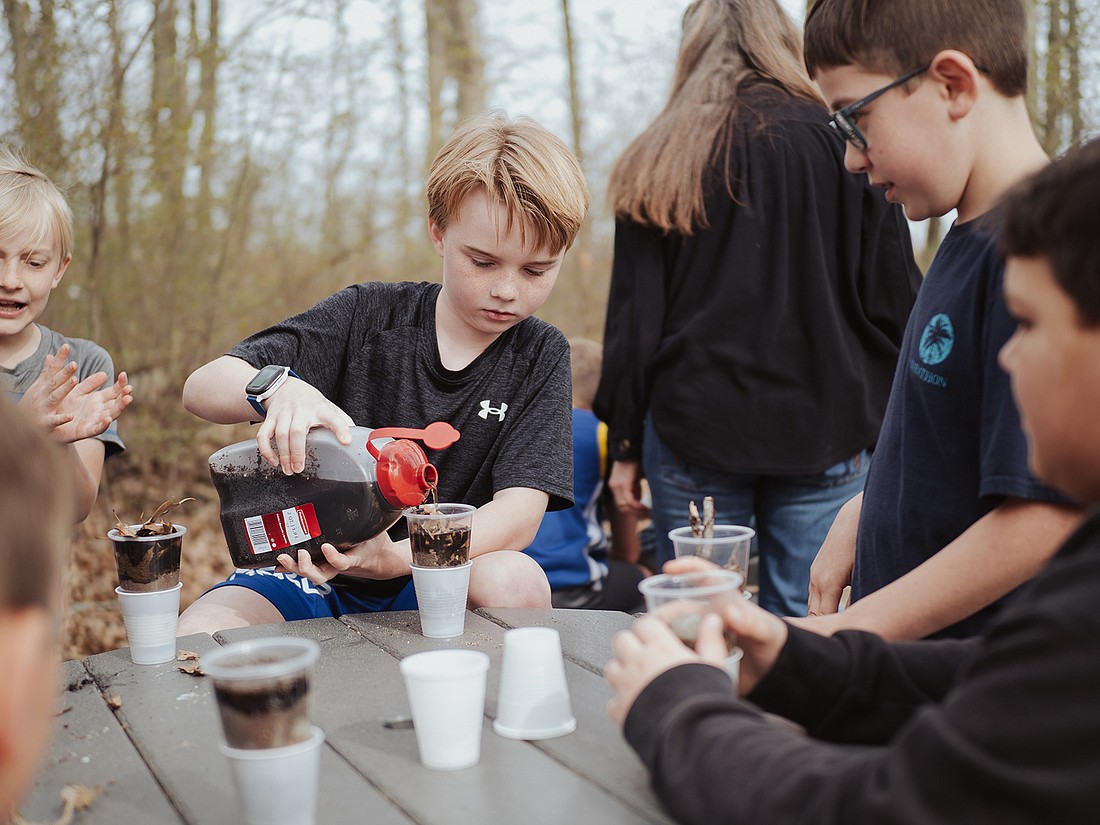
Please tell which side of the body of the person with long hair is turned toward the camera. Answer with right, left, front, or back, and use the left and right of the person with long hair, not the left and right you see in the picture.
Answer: back

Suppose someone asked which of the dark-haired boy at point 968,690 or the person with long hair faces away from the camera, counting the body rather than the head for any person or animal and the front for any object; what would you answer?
the person with long hair

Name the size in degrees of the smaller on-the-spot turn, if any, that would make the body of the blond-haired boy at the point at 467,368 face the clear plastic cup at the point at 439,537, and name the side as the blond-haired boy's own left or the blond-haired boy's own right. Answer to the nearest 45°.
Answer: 0° — they already face it

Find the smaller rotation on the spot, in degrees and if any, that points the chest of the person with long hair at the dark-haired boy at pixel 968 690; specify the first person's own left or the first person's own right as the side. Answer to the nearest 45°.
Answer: approximately 180°

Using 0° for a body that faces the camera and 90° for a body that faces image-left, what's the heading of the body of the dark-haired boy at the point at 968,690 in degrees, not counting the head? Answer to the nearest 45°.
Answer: approximately 90°

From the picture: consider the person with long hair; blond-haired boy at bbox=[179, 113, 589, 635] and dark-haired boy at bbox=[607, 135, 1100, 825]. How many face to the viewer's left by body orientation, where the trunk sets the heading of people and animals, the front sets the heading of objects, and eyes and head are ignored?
1

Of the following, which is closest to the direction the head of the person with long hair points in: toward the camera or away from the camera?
away from the camera

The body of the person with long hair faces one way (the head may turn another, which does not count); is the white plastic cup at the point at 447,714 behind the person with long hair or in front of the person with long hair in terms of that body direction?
behind

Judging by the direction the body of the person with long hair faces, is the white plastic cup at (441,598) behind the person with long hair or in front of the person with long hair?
behind

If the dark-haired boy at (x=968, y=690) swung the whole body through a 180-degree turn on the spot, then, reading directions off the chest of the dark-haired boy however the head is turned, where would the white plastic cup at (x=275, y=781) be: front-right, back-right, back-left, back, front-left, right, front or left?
back

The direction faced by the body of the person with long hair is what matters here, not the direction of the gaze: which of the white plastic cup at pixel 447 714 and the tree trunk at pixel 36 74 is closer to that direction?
the tree trunk

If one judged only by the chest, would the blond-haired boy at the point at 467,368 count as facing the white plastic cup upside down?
yes

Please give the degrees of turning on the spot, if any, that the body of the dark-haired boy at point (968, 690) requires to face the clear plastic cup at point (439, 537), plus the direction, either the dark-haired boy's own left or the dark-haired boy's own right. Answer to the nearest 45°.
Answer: approximately 45° to the dark-haired boy's own right

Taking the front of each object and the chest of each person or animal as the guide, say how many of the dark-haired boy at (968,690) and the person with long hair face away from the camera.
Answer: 1

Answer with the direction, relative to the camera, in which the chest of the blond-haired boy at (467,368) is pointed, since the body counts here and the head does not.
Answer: toward the camera

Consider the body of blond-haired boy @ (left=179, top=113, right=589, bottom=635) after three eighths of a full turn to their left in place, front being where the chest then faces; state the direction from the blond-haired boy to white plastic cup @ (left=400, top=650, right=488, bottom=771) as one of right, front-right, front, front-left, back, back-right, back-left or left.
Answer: back-right

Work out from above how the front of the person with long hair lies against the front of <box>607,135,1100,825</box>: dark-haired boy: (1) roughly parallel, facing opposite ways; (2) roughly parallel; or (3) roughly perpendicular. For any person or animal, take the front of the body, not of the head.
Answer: roughly perpendicular

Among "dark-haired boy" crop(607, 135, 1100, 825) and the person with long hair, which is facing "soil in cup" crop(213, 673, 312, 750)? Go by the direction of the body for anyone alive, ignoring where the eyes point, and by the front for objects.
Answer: the dark-haired boy

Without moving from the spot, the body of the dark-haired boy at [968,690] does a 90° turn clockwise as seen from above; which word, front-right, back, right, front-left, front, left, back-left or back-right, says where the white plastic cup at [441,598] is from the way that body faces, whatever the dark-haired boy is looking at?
front-left
